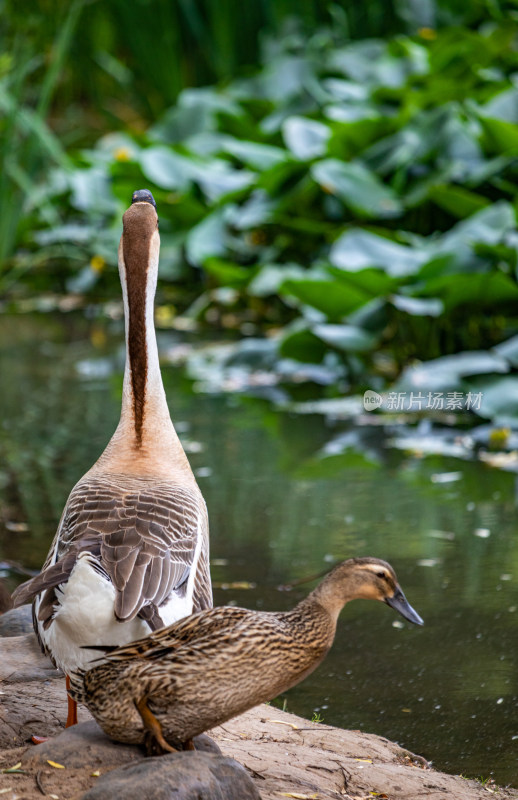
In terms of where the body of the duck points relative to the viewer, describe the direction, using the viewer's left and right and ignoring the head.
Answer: facing to the right of the viewer

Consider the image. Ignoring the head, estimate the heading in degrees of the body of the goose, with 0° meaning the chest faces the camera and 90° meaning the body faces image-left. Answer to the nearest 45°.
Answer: approximately 180°

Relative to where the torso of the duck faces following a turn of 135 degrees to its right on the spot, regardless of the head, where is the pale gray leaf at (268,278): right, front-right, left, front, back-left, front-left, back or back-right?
back-right

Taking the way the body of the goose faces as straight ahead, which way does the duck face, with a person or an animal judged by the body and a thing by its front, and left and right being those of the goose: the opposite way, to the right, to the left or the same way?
to the right

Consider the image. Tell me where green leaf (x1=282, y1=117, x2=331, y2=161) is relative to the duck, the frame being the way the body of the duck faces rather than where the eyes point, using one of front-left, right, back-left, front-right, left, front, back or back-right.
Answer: left

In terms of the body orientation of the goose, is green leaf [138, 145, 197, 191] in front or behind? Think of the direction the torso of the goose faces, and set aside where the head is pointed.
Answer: in front

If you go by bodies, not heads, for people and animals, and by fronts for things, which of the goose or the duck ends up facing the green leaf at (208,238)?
the goose

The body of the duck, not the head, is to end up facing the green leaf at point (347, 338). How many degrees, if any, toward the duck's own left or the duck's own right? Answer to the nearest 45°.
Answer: approximately 90° to the duck's own left

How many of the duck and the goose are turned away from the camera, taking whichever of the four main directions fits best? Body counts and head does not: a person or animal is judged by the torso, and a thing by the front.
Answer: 1

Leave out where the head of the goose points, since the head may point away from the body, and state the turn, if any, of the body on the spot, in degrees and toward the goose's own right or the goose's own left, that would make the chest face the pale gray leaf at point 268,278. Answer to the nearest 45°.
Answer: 0° — it already faces it

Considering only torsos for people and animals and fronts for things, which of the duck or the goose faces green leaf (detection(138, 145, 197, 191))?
the goose

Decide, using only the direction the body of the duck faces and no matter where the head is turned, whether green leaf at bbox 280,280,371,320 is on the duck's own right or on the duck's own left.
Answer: on the duck's own left

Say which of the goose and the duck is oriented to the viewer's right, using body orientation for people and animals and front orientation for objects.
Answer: the duck
